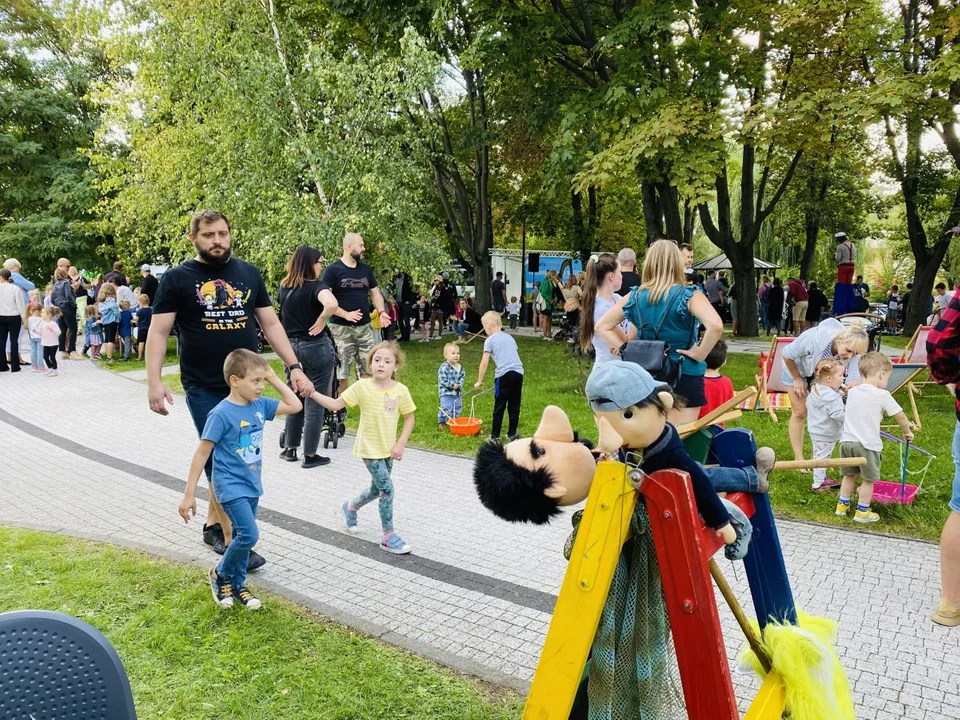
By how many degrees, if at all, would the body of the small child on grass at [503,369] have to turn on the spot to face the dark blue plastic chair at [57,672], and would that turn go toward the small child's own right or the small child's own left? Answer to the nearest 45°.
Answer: approximately 135° to the small child's own left

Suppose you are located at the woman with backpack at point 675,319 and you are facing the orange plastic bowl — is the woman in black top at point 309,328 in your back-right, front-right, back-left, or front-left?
front-left

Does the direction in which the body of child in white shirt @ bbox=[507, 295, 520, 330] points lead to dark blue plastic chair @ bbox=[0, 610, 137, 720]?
no

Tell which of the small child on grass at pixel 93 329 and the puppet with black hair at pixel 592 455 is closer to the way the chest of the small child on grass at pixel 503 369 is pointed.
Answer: the small child on grass

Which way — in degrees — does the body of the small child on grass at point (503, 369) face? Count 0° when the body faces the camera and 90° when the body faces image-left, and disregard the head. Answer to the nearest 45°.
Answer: approximately 135°

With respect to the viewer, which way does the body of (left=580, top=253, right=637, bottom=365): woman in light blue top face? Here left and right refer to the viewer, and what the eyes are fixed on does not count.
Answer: facing away from the viewer and to the right of the viewer

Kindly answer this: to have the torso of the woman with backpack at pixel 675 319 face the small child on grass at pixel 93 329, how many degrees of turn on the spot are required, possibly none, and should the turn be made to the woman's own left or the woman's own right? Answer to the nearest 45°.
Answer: approximately 45° to the woman's own left

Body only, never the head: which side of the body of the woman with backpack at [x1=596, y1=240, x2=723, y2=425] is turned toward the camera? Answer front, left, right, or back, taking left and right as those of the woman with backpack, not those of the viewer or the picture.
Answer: back

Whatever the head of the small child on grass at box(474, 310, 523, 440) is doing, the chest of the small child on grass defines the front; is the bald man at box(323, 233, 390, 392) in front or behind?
in front

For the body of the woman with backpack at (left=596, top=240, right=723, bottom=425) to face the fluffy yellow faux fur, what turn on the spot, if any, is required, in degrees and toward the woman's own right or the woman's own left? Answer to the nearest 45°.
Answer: approximately 180°

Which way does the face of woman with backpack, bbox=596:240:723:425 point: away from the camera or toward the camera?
away from the camera

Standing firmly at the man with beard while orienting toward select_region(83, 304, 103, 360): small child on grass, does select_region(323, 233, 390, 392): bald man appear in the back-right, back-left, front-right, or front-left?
front-right

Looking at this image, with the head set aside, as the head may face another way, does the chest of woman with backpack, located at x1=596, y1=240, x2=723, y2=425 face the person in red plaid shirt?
no
